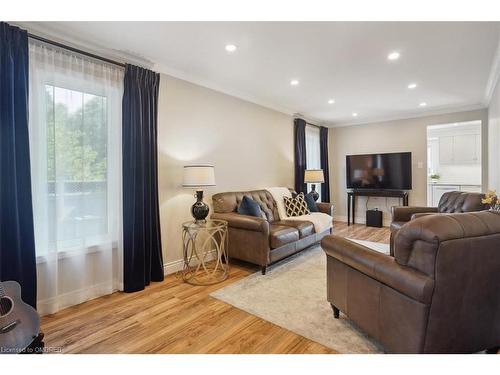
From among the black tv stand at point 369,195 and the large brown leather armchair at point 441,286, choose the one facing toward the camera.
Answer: the black tv stand

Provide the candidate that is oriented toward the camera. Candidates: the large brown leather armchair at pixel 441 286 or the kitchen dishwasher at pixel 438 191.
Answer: the kitchen dishwasher

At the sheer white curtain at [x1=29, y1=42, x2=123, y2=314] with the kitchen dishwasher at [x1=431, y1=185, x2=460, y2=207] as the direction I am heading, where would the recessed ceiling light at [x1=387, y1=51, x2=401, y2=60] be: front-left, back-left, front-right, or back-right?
front-right

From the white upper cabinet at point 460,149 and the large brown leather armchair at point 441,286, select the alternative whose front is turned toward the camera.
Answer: the white upper cabinet

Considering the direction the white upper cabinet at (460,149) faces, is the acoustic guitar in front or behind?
in front

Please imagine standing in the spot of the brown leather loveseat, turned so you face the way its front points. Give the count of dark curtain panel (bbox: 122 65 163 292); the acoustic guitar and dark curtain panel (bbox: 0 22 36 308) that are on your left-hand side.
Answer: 0

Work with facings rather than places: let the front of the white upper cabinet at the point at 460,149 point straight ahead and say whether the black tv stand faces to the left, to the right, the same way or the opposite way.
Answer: the same way

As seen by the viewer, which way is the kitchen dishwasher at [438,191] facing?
toward the camera

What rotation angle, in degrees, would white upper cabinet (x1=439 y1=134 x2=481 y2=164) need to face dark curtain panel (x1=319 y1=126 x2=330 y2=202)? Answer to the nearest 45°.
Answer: approximately 45° to its right

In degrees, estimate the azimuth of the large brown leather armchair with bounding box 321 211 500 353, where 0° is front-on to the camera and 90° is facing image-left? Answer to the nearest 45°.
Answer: approximately 135°

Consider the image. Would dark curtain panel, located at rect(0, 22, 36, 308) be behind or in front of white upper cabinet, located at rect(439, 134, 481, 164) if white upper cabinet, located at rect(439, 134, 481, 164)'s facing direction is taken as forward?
in front

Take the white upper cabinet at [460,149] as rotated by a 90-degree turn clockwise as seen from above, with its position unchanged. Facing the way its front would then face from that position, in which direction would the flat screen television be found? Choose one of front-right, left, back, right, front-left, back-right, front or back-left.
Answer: front-left

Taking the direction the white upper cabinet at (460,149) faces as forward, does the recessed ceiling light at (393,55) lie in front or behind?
in front

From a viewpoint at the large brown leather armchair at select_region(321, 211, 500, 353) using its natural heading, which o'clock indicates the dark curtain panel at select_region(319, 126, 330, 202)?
The dark curtain panel is roughly at 1 o'clock from the large brown leather armchair.

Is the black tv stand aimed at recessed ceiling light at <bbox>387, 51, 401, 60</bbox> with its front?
yes

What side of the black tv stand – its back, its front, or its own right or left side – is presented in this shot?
front

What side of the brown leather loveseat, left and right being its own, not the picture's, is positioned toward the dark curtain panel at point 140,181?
right

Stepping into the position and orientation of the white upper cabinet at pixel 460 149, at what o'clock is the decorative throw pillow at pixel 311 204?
The decorative throw pillow is roughly at 1 o'clock from the white upper cabinet.
